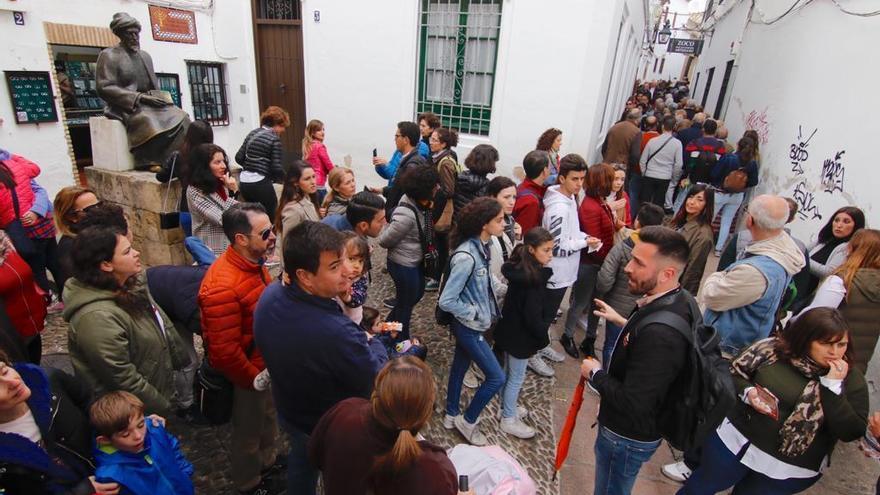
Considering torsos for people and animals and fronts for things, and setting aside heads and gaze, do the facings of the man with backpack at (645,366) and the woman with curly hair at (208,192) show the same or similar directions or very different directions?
very different directions

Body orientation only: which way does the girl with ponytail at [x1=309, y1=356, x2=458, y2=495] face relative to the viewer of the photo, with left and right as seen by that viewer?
facing away from the viewer

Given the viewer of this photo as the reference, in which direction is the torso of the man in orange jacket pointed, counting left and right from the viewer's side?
facing to the right of the viewer

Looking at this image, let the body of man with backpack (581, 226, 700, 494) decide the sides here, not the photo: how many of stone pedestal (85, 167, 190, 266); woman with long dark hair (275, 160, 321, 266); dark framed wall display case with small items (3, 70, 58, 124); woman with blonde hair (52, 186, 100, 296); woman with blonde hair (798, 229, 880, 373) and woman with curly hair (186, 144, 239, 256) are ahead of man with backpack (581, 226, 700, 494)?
5

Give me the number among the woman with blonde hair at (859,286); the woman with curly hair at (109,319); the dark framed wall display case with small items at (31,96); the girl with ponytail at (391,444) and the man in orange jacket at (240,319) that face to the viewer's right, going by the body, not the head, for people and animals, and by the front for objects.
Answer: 2

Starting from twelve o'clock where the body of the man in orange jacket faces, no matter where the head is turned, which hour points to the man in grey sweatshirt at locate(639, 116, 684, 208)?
The man in grey sweatshirt is roughly at 11 o'clock from the man in orange jacket.

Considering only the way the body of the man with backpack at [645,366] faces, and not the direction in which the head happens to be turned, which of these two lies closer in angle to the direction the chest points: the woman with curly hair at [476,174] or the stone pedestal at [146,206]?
the stone pedestal

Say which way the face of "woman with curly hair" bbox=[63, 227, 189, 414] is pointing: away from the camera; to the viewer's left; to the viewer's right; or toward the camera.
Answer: to the viewer's right

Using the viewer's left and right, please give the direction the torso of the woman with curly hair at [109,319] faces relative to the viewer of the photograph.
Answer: facing to the right of the viewer

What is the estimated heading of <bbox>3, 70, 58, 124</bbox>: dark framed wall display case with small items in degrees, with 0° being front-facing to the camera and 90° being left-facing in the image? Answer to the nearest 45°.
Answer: approximately 0°

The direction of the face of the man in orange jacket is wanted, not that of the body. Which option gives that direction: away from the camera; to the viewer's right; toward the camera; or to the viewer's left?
to the viewer's right

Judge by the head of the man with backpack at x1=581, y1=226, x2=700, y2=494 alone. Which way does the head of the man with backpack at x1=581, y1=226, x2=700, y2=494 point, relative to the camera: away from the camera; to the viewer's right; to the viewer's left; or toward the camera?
to the viewer's left
